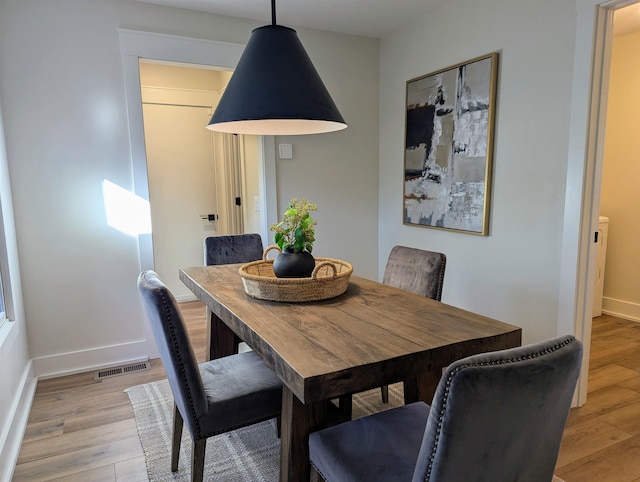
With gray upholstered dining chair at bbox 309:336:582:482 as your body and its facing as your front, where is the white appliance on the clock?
The white appliance is roughly at 2 o'clock from the gray upholstered dining chair.

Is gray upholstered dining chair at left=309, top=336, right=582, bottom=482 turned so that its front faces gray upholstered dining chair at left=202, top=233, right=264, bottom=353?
yes

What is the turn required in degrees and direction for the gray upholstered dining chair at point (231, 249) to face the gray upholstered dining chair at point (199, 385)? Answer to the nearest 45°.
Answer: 0° — it already faces it

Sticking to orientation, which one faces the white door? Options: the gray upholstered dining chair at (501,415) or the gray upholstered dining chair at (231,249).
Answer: the gray upholstered dining chair at (501,415)

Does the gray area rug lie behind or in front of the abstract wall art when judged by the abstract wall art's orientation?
in front

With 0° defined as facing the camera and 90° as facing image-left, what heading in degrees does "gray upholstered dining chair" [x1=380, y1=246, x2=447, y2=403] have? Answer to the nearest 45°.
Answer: approximately 45°

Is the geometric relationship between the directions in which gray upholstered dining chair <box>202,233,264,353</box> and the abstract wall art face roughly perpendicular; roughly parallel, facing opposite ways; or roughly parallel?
roughly perpendicular

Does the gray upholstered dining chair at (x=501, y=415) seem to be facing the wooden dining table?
yes

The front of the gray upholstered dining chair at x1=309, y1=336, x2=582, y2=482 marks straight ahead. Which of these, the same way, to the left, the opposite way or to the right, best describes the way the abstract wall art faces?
to the left

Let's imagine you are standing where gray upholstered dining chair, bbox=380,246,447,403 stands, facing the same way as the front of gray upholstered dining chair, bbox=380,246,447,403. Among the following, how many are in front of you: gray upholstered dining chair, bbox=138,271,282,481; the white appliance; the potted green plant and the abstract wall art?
2

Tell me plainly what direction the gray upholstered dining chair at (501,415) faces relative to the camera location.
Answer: facing away from the viewer and to the left of the viewer

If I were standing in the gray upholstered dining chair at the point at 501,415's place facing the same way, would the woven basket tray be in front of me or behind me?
in front

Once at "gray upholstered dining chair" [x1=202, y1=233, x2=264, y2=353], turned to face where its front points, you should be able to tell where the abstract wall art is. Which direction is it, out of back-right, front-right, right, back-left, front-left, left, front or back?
left

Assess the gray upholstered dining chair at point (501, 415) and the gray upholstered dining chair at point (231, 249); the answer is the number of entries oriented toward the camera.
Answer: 1
